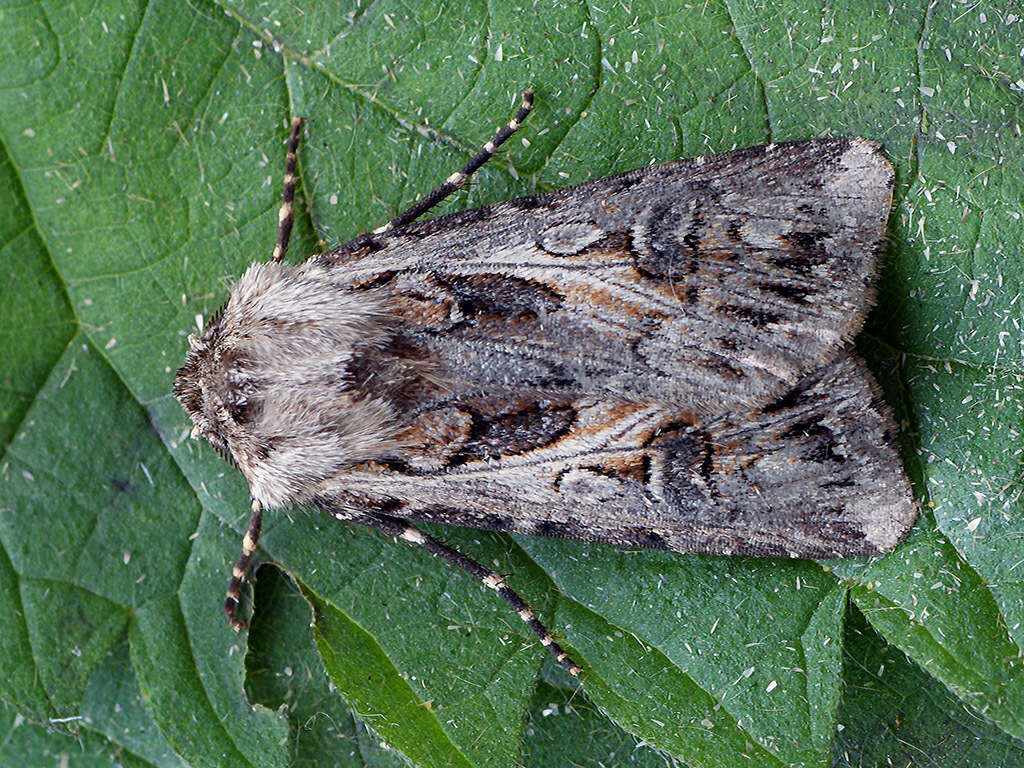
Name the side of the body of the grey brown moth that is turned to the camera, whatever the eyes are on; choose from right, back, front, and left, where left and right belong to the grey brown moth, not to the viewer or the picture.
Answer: left
